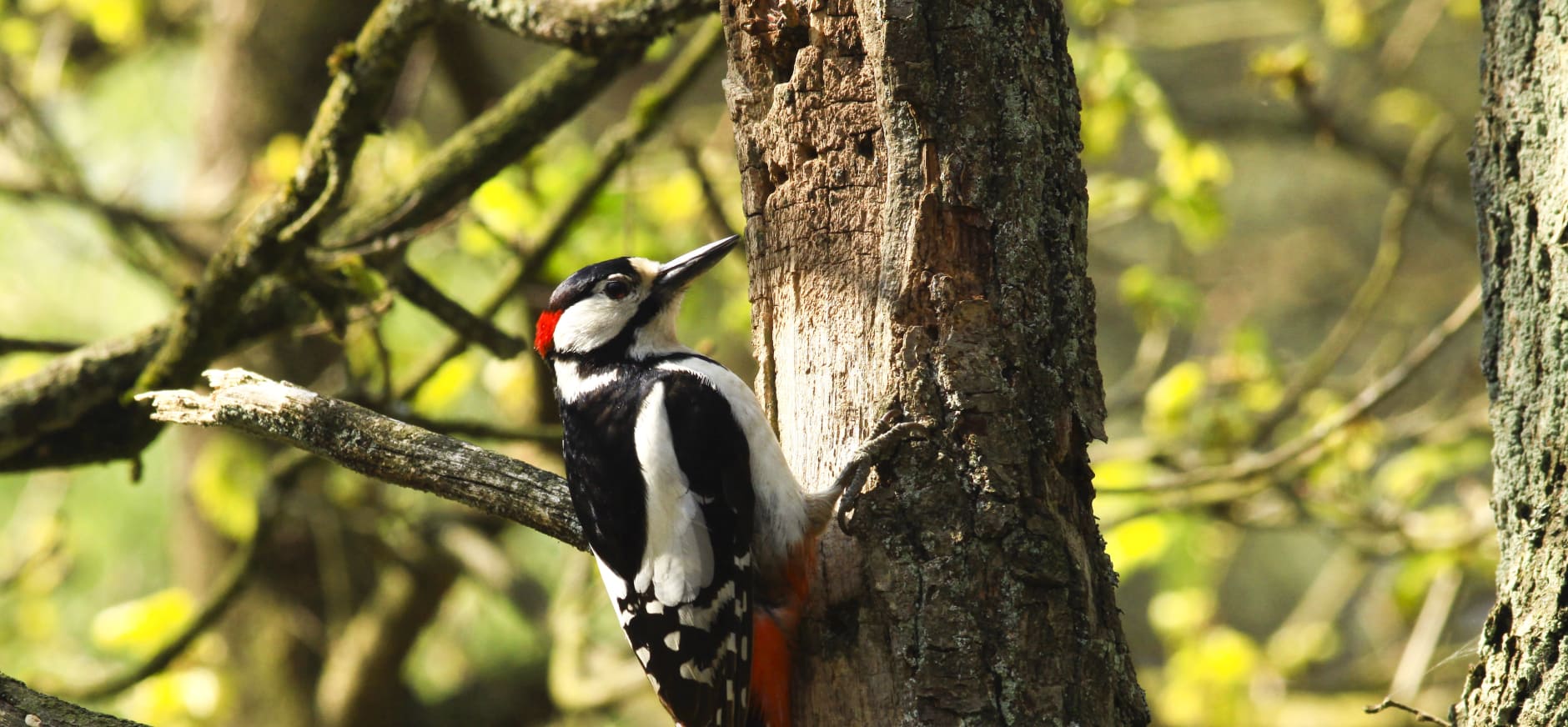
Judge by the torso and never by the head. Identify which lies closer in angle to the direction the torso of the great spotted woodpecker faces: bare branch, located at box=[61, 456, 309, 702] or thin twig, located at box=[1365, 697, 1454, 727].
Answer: the thin twig

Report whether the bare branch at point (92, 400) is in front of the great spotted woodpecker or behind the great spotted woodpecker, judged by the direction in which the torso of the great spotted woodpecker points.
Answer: behind

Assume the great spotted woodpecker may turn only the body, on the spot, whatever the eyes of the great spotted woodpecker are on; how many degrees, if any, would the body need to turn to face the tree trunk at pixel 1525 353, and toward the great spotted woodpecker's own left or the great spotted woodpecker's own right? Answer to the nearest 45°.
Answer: approximately 45° to the great spotted woodpecker's own right

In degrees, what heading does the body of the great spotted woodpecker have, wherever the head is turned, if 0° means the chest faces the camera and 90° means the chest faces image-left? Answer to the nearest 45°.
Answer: approximately 270°

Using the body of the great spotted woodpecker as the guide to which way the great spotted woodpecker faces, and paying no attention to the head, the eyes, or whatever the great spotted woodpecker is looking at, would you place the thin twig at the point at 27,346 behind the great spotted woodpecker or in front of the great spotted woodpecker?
behind

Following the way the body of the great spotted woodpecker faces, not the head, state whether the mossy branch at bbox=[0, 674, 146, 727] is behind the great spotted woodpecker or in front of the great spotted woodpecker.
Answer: behind

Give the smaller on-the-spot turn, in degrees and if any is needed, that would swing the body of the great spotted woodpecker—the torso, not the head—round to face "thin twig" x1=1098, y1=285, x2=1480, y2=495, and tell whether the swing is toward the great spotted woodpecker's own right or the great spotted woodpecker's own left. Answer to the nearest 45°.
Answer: approximately 45° to the great spotted woodpecker's own left
